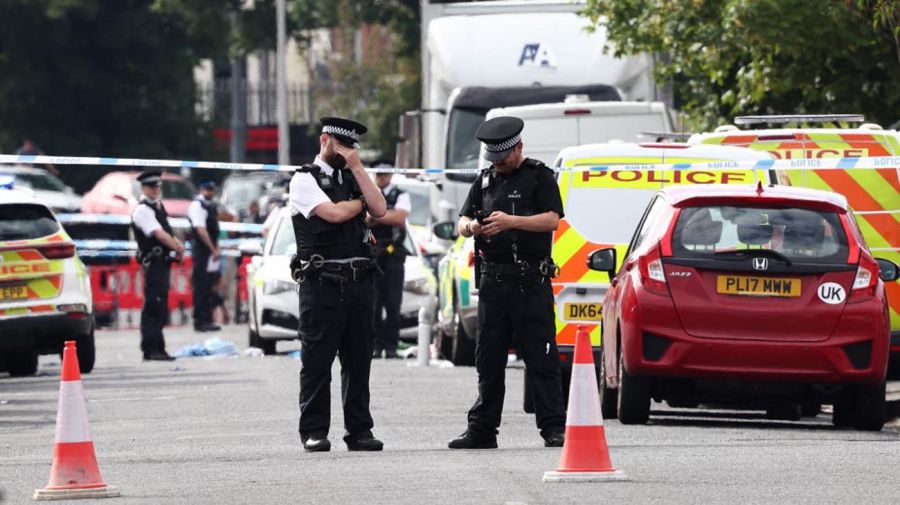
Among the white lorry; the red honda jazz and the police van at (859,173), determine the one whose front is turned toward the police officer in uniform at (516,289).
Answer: the white lorry

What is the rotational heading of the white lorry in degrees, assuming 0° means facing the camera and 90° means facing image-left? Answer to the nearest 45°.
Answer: approximately 0°

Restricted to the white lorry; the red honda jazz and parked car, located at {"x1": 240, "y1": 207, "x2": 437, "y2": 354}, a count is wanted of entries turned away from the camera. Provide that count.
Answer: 1

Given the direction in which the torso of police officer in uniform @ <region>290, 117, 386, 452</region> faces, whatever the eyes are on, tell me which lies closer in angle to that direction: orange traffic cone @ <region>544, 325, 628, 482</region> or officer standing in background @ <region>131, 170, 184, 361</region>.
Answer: the orange traffic cone

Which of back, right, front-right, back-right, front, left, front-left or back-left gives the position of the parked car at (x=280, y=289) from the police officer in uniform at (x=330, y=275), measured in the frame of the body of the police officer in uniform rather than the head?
back-left

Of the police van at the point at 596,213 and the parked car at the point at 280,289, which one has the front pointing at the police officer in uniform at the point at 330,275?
the parked car

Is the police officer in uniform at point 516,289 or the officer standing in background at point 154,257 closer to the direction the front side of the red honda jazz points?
the officer standing in background
